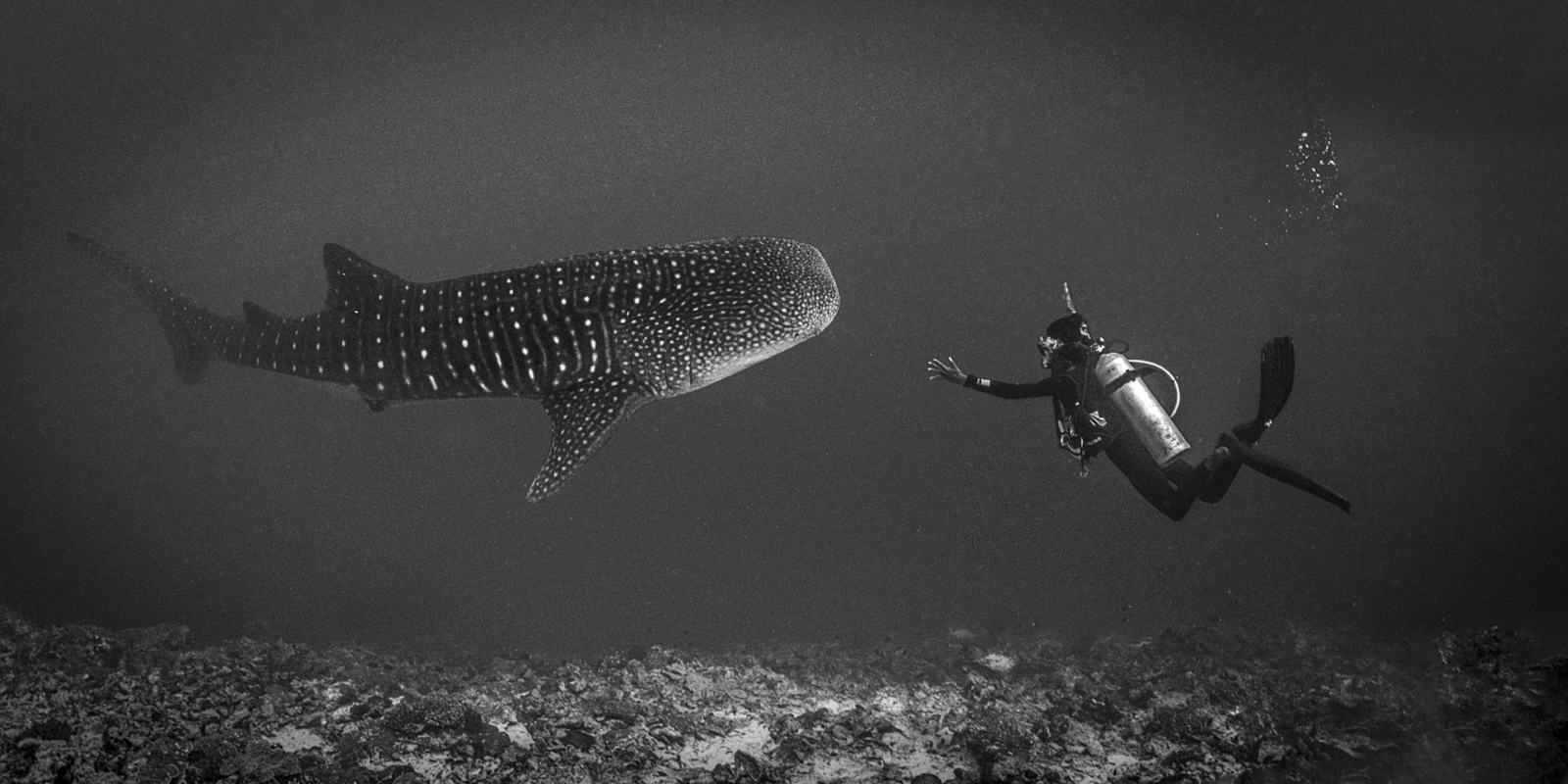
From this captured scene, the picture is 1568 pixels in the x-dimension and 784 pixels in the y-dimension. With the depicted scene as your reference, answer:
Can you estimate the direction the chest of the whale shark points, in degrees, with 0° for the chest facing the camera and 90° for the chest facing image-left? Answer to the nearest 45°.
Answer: approximately 270°
